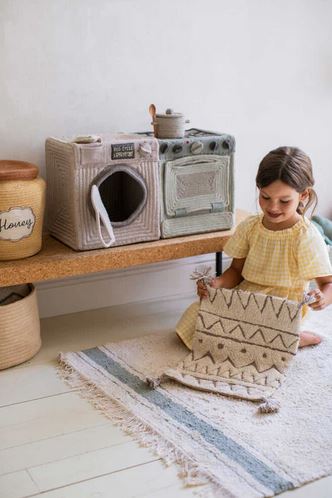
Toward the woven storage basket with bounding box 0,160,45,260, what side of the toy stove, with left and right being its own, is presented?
right

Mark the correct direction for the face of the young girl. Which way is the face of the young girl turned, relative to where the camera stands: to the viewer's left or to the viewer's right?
to the viewer's left

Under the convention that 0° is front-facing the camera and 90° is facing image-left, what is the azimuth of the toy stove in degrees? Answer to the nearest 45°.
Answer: approximately 315°
